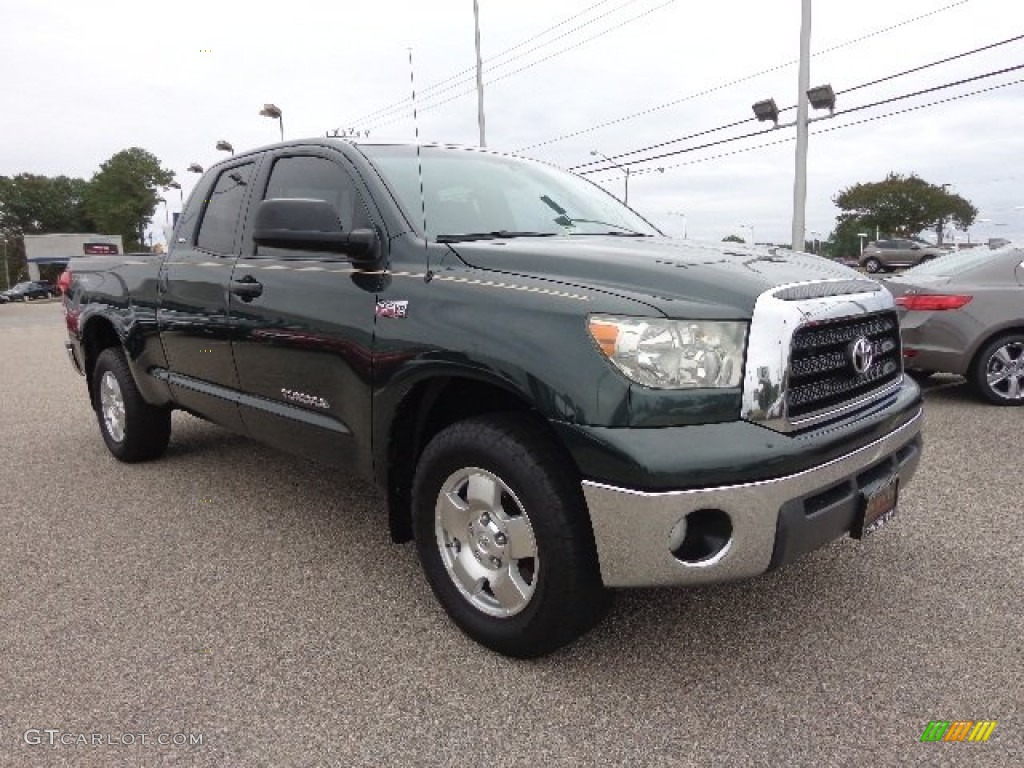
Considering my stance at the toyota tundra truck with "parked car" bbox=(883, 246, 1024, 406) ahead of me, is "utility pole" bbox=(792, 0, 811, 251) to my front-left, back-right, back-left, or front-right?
front-left

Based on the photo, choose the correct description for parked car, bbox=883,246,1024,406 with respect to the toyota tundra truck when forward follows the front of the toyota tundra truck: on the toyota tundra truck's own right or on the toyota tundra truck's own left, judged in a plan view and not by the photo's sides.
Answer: on the toyota tundra truck's own left

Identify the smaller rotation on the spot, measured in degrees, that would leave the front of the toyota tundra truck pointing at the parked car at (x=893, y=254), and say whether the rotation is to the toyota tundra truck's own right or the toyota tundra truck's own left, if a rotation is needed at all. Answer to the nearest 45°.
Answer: approximately 90° to the toyota tundra truck's own left

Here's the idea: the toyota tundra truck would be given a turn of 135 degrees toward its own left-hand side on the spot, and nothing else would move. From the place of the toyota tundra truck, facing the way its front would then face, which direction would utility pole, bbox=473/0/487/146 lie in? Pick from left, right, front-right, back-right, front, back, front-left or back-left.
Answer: front

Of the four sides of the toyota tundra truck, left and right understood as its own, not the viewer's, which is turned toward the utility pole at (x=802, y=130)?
left

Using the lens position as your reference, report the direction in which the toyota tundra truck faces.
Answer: facing the viewer and to the right of the viewer
